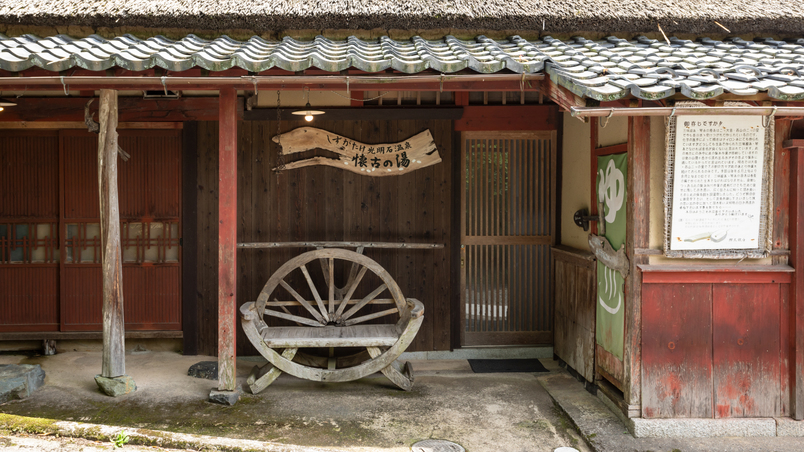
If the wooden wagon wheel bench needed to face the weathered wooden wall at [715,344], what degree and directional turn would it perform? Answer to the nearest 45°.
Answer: approximately 45° to its left

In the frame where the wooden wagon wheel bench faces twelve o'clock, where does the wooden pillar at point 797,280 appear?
The wooden pillar is roughly at 10 o'clock from the wooden wagon wheel bench.

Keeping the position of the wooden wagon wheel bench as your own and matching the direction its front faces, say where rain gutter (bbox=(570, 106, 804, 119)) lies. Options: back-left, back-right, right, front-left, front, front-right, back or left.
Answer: front-left

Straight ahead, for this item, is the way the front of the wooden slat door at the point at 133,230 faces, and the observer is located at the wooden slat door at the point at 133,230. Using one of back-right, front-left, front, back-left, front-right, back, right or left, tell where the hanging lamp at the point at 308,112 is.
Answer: front-left

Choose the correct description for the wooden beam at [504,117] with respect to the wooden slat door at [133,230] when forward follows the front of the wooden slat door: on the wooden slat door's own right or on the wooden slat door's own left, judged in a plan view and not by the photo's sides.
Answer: on the wooden slat door's own left

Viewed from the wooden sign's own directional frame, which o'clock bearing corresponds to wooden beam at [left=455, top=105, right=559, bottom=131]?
The wooden beam is roughly at 9 o'clock from the wooden sign.

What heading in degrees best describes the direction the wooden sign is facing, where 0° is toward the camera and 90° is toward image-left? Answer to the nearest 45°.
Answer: approximately 0°

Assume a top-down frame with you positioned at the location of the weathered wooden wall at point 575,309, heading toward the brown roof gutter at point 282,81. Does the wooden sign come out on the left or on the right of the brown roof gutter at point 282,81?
right

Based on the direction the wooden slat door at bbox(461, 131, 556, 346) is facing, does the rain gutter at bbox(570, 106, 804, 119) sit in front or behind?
in front
